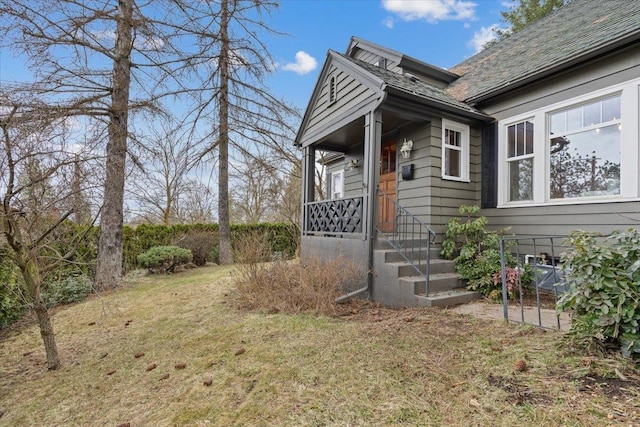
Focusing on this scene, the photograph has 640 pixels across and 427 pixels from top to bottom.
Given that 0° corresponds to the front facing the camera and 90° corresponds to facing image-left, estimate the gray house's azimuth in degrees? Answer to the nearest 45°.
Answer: approximately 45°

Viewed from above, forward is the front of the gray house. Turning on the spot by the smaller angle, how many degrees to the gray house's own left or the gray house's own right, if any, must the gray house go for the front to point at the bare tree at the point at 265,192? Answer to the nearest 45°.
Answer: approximately 90° to the gray house's own right

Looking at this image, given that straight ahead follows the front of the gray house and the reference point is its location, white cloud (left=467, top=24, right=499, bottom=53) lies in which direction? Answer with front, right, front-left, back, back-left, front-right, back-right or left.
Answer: back-right

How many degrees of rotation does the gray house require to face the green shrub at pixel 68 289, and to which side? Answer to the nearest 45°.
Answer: approximately 45° to its right

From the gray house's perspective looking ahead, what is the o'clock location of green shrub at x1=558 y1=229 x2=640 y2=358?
The green shrub is roughly at 10 o'clock from the gray house.

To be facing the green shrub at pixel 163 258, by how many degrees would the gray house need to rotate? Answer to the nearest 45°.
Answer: approximately 45° to its right

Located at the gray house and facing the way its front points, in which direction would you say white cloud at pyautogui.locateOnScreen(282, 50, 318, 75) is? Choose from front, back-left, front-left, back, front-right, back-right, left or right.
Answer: right

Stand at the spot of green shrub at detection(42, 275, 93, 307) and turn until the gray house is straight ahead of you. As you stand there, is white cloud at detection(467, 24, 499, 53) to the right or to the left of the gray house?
left

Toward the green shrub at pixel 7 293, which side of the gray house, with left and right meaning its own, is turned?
front

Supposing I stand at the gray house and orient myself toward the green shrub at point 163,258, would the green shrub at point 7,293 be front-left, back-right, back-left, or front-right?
front-left

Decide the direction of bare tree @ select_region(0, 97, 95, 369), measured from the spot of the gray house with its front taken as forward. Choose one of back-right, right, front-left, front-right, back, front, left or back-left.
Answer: front
